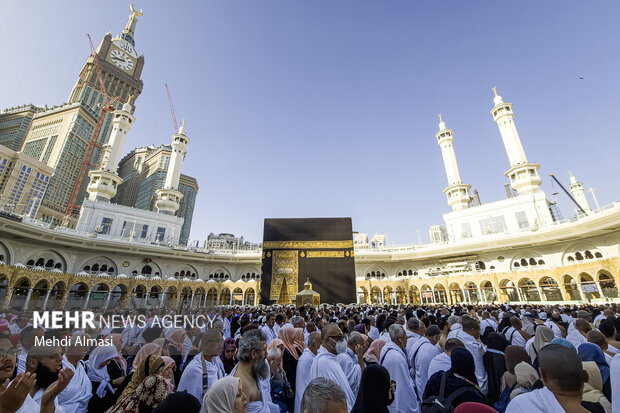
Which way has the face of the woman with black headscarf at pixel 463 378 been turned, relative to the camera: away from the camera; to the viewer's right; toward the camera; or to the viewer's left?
away from the camera

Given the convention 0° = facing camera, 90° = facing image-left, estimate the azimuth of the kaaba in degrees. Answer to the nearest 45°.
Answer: approximately 0°

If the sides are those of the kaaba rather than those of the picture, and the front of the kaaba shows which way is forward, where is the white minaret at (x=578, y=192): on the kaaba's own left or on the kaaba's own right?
on the kaaba's own left

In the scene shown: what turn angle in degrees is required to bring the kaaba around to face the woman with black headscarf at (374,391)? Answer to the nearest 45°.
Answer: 0° — it already faces them

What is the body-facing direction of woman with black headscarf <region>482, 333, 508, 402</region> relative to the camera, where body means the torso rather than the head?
away from the camera

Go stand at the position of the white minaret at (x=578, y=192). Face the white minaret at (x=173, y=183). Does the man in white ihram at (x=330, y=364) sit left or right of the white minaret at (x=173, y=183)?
left
